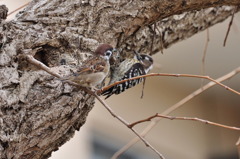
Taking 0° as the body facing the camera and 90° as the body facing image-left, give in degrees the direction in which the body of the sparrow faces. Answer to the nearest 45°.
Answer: approximately 270°
